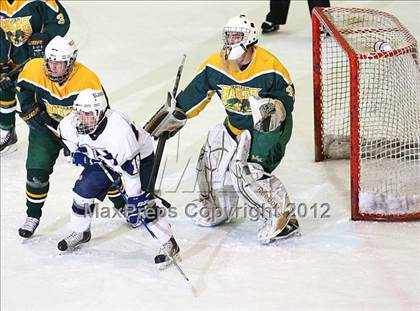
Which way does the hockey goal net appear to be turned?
to the viewer's left

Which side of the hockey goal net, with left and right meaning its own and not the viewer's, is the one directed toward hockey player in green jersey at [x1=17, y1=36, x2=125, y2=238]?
front

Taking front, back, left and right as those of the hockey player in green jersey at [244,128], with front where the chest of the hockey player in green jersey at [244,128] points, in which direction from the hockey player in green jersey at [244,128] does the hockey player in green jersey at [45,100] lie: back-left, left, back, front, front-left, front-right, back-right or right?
front-right

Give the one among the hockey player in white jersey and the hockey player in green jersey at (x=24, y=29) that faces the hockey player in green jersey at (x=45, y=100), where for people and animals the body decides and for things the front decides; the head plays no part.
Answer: the hockey player in green jersey at (x=24, y=29)

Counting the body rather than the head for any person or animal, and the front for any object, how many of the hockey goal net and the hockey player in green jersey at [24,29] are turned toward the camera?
1

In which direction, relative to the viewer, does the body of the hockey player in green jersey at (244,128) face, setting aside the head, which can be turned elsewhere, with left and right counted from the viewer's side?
facing the viewer and to the left of the viewer

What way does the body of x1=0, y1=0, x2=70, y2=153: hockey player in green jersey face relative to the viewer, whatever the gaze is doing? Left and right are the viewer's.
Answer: facing the viewer

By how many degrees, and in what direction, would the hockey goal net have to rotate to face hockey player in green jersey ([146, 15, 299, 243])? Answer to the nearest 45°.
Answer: approximately 45° to its left

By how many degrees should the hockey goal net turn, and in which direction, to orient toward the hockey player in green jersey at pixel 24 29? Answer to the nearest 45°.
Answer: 0° — it already faces them
